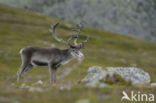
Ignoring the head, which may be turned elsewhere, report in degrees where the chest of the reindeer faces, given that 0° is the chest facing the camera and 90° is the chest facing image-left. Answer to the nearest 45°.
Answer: approximately 270°

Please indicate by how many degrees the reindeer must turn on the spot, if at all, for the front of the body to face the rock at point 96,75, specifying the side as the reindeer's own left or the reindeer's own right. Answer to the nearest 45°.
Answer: approximately 45° to the reindeer's own left
